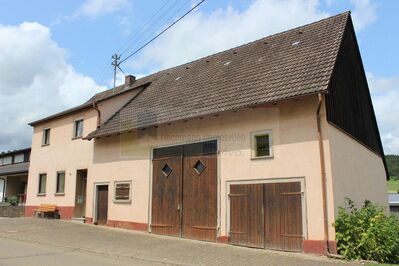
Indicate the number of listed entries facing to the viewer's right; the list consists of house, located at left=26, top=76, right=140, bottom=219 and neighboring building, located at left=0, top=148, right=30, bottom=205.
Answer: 0

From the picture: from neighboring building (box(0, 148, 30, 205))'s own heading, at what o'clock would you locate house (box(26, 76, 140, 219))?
The house is roughly at 10 o'clock from the neighboring building.

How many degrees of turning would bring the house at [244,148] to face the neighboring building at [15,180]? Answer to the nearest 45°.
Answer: approximately 90° to its right

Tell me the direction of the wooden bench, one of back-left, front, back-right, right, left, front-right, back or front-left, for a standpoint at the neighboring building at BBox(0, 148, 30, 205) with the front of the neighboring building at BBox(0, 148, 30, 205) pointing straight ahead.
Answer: front-left

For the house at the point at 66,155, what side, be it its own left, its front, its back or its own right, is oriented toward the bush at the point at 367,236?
left

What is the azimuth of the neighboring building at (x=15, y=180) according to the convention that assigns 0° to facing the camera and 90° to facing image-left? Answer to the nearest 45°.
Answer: approximately 45°

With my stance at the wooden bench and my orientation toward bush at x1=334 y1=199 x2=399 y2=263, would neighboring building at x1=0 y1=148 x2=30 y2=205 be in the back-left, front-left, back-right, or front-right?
back-left

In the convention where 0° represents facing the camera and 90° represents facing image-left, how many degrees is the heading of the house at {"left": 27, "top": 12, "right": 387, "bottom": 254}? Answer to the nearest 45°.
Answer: approximately 45°
